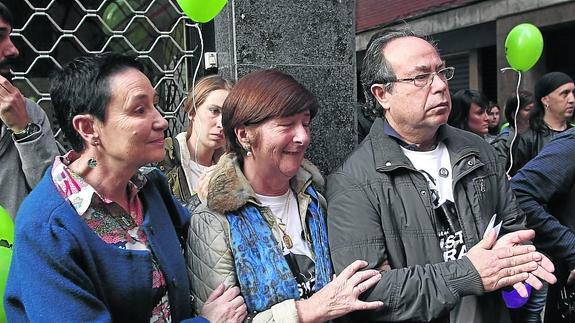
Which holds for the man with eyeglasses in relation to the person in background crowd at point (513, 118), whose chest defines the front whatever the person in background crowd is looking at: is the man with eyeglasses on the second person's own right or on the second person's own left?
on the second person's own right

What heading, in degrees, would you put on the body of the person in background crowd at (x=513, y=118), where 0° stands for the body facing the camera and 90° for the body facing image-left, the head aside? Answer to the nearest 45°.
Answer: approximately 315°

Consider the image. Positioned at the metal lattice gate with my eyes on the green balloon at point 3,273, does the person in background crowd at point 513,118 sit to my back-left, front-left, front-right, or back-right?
back-left

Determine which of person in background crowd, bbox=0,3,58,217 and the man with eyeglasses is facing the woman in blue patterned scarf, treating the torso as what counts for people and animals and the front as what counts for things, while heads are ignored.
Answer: the person in background crowd

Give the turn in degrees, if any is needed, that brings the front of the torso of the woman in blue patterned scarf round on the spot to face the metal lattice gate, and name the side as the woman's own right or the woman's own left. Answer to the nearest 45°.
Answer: approximately 180°

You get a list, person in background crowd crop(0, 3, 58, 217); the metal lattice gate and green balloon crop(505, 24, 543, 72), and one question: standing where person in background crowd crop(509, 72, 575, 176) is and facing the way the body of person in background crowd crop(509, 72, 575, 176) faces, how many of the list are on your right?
3

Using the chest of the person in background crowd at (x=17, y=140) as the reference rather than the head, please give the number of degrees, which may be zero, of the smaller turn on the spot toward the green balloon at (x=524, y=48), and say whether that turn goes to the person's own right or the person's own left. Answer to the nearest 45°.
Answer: approximately 45° to the person's own left

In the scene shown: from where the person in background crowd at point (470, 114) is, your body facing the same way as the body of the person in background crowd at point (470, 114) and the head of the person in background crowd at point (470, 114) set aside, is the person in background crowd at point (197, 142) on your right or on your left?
on your right
